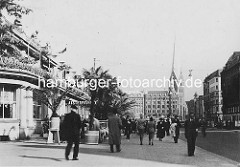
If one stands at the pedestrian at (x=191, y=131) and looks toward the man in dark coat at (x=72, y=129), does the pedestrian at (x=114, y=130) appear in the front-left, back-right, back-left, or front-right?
front-right

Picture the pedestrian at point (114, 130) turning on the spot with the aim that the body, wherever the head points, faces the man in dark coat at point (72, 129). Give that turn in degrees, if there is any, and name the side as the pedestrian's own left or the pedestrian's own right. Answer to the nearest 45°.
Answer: approximately 180°

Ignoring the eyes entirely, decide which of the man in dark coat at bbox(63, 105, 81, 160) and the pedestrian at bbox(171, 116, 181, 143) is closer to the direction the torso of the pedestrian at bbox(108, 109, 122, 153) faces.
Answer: the pedestrian

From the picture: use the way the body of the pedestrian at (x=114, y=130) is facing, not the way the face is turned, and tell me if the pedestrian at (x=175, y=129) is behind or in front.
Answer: in front

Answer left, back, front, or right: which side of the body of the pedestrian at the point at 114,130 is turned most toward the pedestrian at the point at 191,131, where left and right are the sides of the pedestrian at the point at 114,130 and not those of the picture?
right

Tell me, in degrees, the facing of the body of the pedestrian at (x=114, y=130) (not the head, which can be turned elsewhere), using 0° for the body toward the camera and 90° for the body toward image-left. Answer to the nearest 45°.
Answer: approximately 180°
